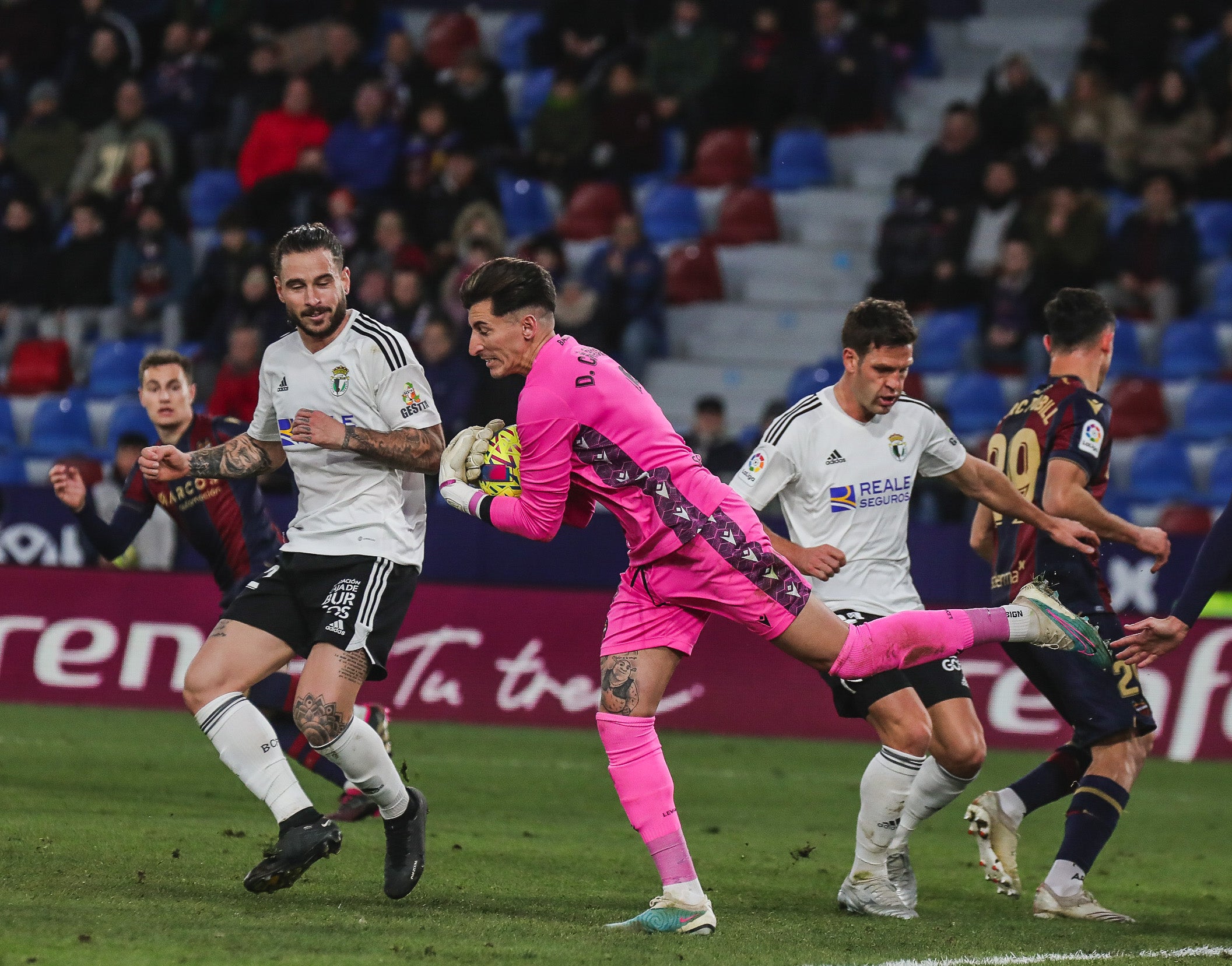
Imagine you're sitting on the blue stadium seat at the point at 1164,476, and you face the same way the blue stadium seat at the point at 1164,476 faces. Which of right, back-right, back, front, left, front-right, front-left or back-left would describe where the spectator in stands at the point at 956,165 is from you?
back-right

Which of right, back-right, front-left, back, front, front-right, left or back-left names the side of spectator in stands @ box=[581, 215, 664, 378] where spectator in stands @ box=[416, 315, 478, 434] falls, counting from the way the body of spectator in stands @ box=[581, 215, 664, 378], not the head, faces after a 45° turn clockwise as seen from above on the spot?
front

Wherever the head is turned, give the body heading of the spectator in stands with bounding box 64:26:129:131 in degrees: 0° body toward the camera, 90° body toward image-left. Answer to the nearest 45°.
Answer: approximately 0°

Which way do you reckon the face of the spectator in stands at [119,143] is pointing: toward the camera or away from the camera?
toward the camera

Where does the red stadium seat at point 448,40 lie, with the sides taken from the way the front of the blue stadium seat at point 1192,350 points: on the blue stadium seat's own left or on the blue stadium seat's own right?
on the blue stadium seat's own right

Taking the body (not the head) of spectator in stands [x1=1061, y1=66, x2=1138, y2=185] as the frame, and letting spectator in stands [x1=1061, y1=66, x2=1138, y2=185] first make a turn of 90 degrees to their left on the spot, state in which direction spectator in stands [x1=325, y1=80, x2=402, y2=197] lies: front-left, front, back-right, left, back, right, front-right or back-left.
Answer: back-right

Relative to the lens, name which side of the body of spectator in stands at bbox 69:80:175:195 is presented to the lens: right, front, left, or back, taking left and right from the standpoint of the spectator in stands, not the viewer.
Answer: front

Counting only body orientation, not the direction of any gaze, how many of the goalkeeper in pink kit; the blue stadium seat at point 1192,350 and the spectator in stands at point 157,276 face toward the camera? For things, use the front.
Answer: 2

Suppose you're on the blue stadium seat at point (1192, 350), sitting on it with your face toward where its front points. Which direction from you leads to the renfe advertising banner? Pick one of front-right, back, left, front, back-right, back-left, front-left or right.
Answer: front-right

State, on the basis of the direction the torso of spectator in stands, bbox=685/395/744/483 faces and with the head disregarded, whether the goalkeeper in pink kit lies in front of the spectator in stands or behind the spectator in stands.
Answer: in front

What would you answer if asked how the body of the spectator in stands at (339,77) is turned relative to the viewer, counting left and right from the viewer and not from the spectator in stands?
facing the viewer

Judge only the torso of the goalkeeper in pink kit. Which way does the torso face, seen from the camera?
to the viewer's left

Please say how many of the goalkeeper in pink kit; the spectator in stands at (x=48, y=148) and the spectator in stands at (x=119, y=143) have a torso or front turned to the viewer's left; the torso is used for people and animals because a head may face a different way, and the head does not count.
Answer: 1

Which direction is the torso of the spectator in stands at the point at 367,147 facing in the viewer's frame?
toward the camera
